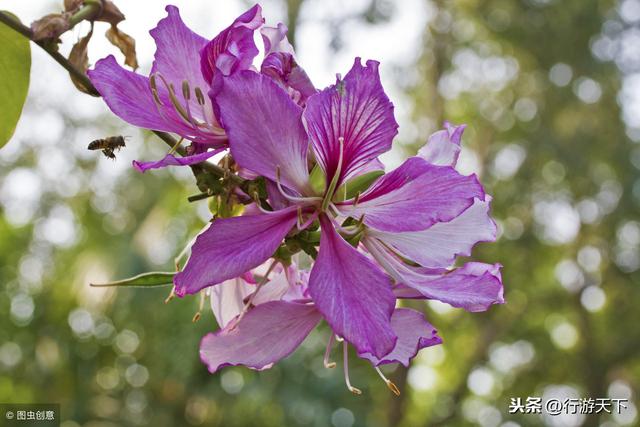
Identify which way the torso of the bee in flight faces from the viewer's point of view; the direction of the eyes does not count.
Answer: to the viewer's right
